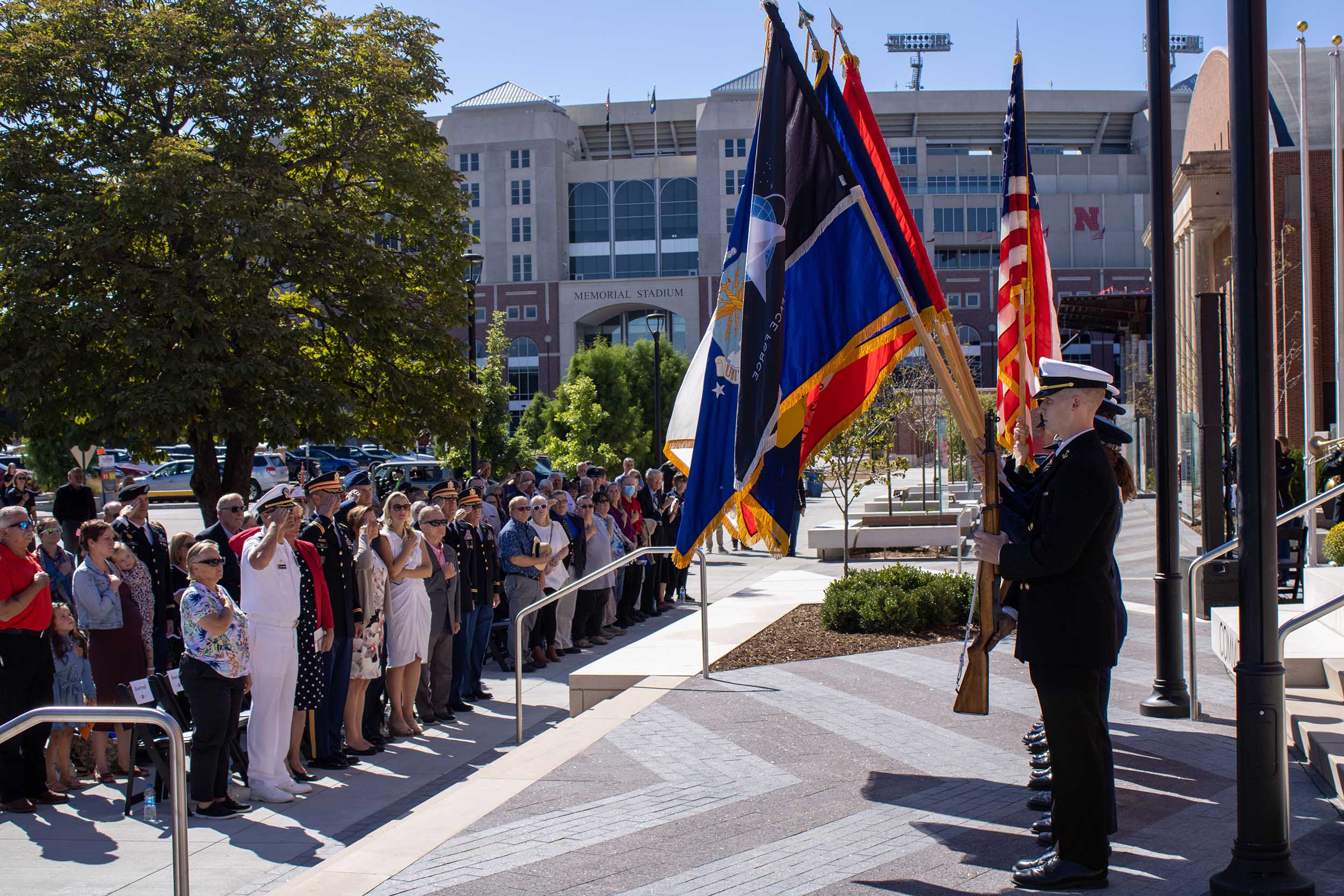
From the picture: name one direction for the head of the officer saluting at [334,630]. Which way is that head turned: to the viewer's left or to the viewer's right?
to the viewer's right

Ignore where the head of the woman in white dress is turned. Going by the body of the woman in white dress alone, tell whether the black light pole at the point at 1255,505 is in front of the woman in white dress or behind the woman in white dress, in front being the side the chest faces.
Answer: in front

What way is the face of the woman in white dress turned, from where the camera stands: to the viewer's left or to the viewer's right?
to the viewer's right

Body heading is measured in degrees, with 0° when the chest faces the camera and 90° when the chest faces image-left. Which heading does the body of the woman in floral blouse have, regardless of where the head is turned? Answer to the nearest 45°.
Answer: approximately 315°

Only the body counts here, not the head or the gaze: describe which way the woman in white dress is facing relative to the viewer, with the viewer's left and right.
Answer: facing the viewer and to the right of the viewer

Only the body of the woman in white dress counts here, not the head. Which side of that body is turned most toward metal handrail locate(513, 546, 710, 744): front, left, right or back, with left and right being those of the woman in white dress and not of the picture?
front

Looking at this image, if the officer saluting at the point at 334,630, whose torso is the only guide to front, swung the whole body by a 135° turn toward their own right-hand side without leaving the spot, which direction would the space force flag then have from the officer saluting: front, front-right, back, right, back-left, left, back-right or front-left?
back-left

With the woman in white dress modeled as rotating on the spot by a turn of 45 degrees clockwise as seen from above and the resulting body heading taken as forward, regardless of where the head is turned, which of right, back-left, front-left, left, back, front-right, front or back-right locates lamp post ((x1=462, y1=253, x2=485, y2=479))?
back

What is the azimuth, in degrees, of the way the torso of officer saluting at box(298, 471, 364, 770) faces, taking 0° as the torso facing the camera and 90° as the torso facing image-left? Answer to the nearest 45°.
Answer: approximately 315°

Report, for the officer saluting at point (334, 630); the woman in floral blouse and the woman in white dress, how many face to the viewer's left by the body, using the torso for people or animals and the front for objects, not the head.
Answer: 0

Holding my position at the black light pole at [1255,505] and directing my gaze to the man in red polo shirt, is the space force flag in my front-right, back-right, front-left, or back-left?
front-right
